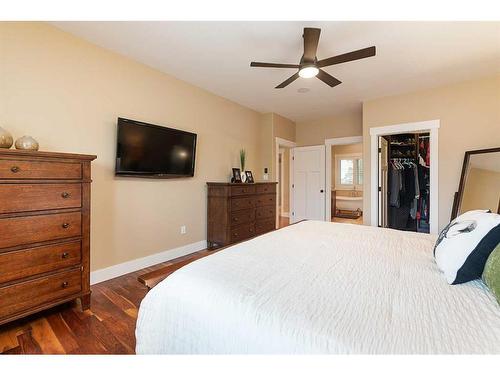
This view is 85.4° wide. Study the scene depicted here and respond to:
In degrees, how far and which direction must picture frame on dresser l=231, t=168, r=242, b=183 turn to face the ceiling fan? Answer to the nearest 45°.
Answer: approximately 45° to its right

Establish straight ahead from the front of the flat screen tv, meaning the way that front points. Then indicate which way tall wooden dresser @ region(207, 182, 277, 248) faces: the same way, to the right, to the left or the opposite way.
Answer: the same way

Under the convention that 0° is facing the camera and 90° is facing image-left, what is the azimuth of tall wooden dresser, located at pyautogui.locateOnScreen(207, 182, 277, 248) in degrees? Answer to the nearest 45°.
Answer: approximately 315°

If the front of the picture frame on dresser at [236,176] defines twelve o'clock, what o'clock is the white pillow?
The white pillow is roughly at 1 o'clock from the picture frame on dresser.

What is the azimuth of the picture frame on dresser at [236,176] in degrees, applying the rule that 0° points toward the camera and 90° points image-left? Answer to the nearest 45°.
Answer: approximately 315°

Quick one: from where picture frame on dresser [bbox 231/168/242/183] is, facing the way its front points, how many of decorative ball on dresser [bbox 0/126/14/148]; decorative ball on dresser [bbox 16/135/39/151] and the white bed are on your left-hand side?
0

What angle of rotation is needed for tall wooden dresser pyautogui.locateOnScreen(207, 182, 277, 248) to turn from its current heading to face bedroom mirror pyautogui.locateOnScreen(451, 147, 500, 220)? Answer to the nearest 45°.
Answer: approximately 45° to its left

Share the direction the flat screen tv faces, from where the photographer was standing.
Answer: facing the viewer and to the right of the viewer

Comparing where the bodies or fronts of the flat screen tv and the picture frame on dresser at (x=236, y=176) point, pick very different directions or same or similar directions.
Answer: same or similar directions

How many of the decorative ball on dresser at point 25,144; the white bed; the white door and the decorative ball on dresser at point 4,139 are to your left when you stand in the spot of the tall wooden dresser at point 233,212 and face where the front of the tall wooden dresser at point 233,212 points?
1

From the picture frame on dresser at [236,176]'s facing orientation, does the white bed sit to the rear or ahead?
ahead

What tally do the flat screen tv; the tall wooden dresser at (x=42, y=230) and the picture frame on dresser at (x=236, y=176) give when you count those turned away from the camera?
0

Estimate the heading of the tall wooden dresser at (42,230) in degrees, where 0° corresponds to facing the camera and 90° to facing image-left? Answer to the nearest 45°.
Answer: approximately 315°
